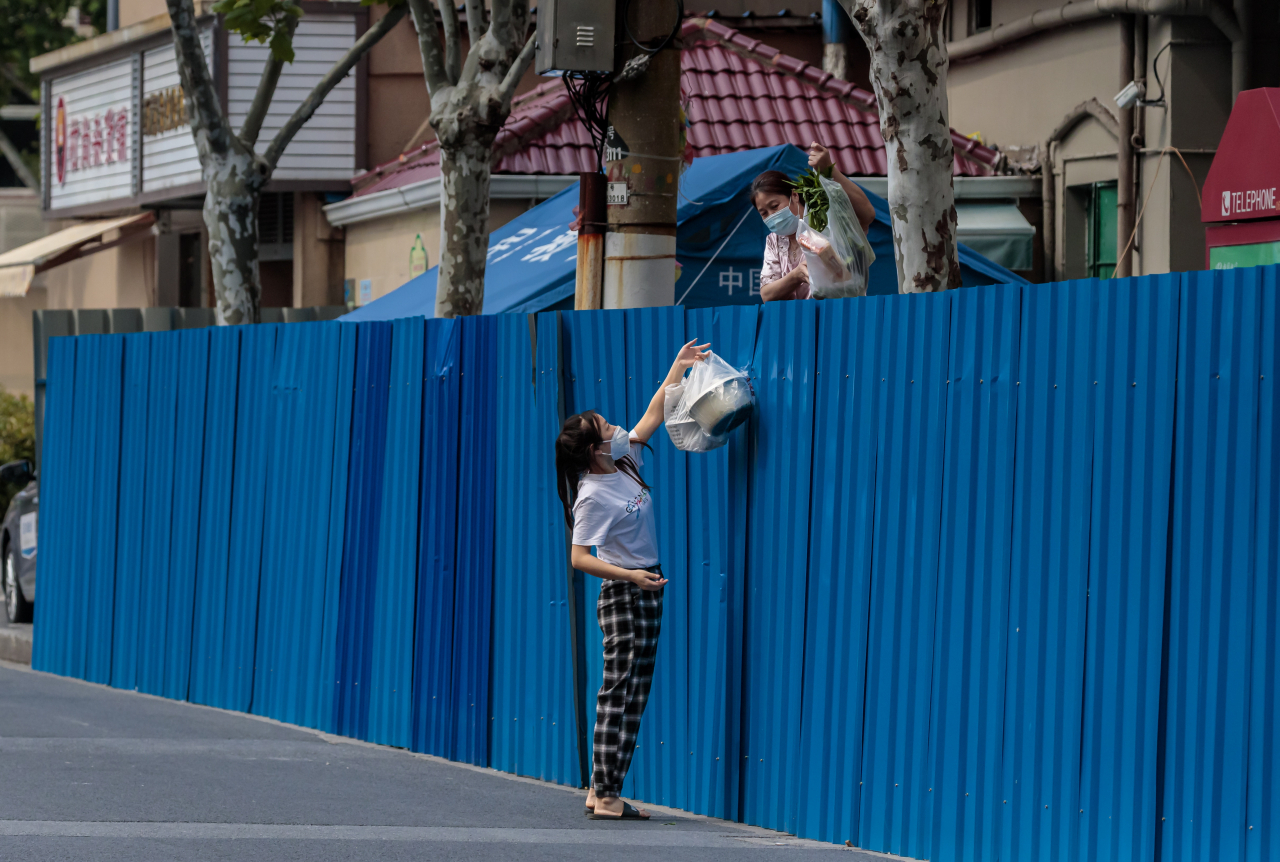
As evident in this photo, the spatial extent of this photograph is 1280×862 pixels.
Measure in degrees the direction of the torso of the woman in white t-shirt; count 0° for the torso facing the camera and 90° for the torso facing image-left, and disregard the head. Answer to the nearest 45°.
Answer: approximately 270°

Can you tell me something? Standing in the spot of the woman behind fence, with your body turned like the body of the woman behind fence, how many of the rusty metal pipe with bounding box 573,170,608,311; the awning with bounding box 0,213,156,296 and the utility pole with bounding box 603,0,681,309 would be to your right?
3

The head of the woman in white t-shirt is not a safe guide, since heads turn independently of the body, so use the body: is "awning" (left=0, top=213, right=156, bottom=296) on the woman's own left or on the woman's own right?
on the woman's own left

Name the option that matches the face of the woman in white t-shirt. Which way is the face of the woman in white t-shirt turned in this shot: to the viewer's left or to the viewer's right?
to the viewer's right

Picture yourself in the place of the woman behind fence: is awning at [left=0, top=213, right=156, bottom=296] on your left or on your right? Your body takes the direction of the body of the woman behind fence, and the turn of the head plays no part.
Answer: on your right

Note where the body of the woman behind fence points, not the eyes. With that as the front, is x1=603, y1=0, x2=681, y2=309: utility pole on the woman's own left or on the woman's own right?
on the woman's own right

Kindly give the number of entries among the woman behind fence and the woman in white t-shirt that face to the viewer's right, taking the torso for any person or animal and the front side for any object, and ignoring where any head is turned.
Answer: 1

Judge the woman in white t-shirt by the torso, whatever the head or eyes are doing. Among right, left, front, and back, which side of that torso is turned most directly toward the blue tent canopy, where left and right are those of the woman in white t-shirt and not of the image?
left
